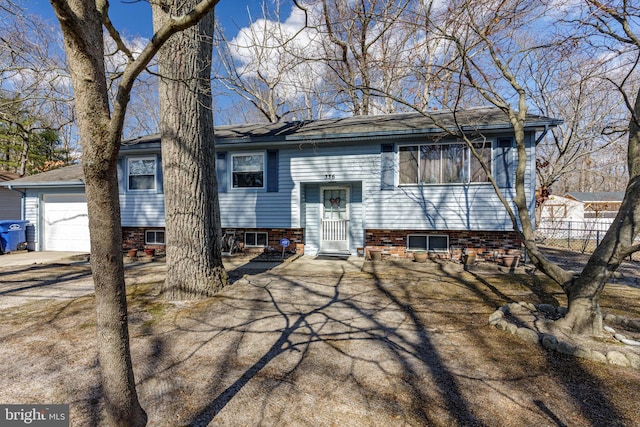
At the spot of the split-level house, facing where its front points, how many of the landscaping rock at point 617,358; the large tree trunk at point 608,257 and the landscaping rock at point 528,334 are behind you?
0

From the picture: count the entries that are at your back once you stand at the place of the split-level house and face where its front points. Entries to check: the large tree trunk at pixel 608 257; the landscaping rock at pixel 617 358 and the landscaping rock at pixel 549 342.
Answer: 0

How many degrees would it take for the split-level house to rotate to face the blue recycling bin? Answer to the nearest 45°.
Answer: approximately 90° to its right

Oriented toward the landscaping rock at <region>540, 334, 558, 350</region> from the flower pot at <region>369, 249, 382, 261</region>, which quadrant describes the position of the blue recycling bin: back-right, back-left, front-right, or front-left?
back-right

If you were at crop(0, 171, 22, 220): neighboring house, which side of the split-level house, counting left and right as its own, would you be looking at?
right

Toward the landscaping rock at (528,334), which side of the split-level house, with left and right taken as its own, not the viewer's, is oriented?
front

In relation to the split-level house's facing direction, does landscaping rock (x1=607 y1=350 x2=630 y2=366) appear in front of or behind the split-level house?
in front

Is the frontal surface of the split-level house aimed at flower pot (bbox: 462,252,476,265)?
no

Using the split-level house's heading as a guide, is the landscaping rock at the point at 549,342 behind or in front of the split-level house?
in front

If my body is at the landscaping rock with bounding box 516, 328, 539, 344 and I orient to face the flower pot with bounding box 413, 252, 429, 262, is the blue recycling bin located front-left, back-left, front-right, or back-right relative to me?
front-left

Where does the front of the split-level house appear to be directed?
toward the camera

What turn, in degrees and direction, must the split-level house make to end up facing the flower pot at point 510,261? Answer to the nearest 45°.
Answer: approximately 45° to its left
